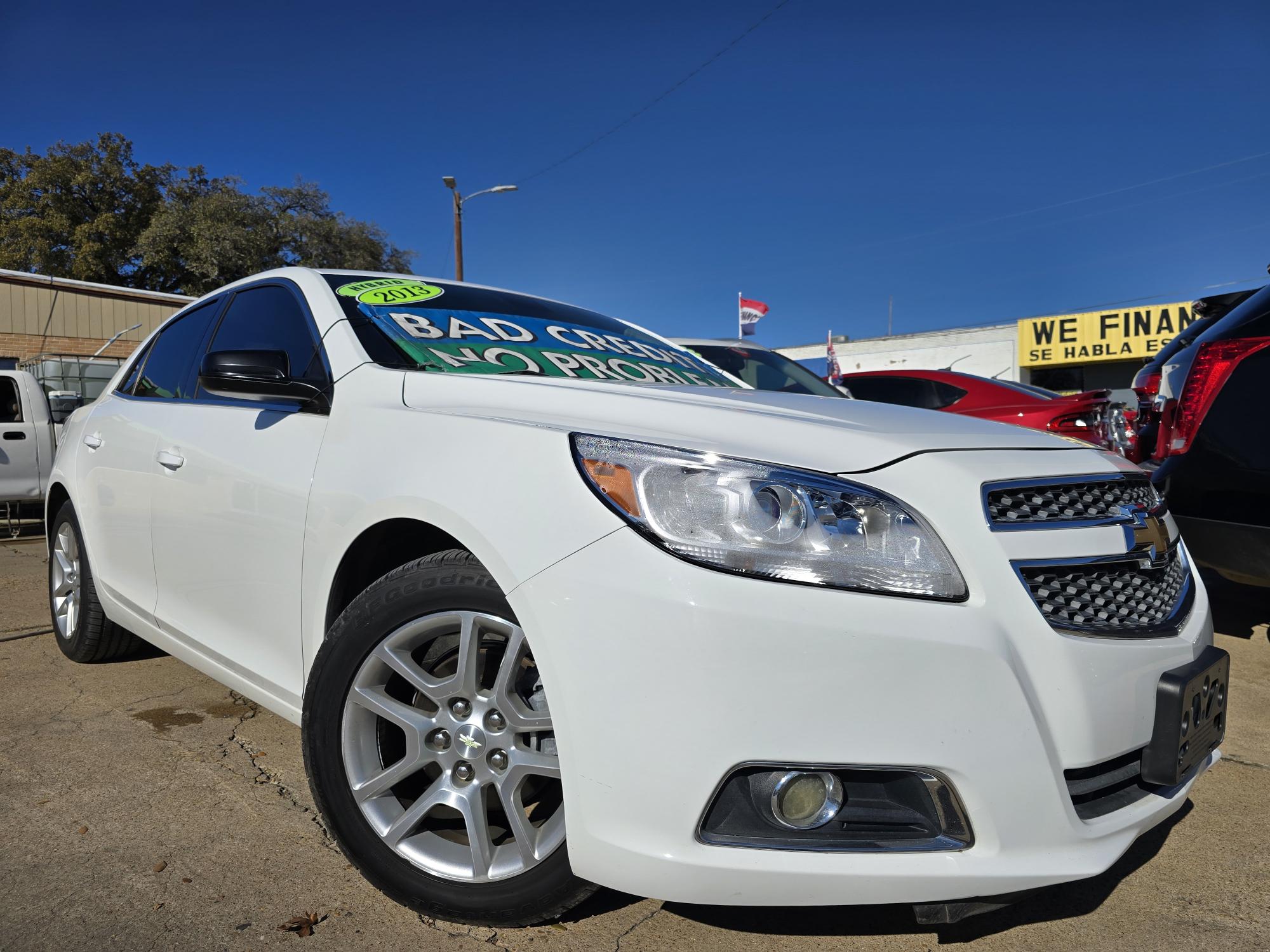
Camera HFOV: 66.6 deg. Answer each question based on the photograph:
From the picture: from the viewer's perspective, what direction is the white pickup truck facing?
to the viewer's left

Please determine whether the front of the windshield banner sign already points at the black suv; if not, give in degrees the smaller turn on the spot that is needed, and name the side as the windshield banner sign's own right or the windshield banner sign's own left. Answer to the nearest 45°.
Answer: approximately 45° to the windshield banner sign's own left

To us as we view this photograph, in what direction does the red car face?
facing to the left of the viewer

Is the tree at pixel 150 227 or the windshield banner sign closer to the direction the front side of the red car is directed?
the tree

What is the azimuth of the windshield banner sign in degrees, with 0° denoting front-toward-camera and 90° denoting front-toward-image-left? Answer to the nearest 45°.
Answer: approximately 315°

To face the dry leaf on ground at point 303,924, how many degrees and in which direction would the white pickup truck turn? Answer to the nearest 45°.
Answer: approximately 90° to its left

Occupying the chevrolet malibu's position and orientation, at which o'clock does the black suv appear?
The black suv is roughly at 9 o'clock from the chevrolet malibu.

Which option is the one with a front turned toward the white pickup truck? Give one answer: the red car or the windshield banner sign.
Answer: the red car

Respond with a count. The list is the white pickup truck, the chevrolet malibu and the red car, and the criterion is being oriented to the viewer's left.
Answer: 2

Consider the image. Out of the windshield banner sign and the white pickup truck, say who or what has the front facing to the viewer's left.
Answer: the white pickup truck

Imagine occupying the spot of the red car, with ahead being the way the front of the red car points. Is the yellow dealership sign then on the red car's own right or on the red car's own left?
on the red car's own right

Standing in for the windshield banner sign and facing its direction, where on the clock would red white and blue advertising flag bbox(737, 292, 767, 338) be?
The red white and blue advertising flag is roughly at 8 o'clock from the windshield banner sign.
